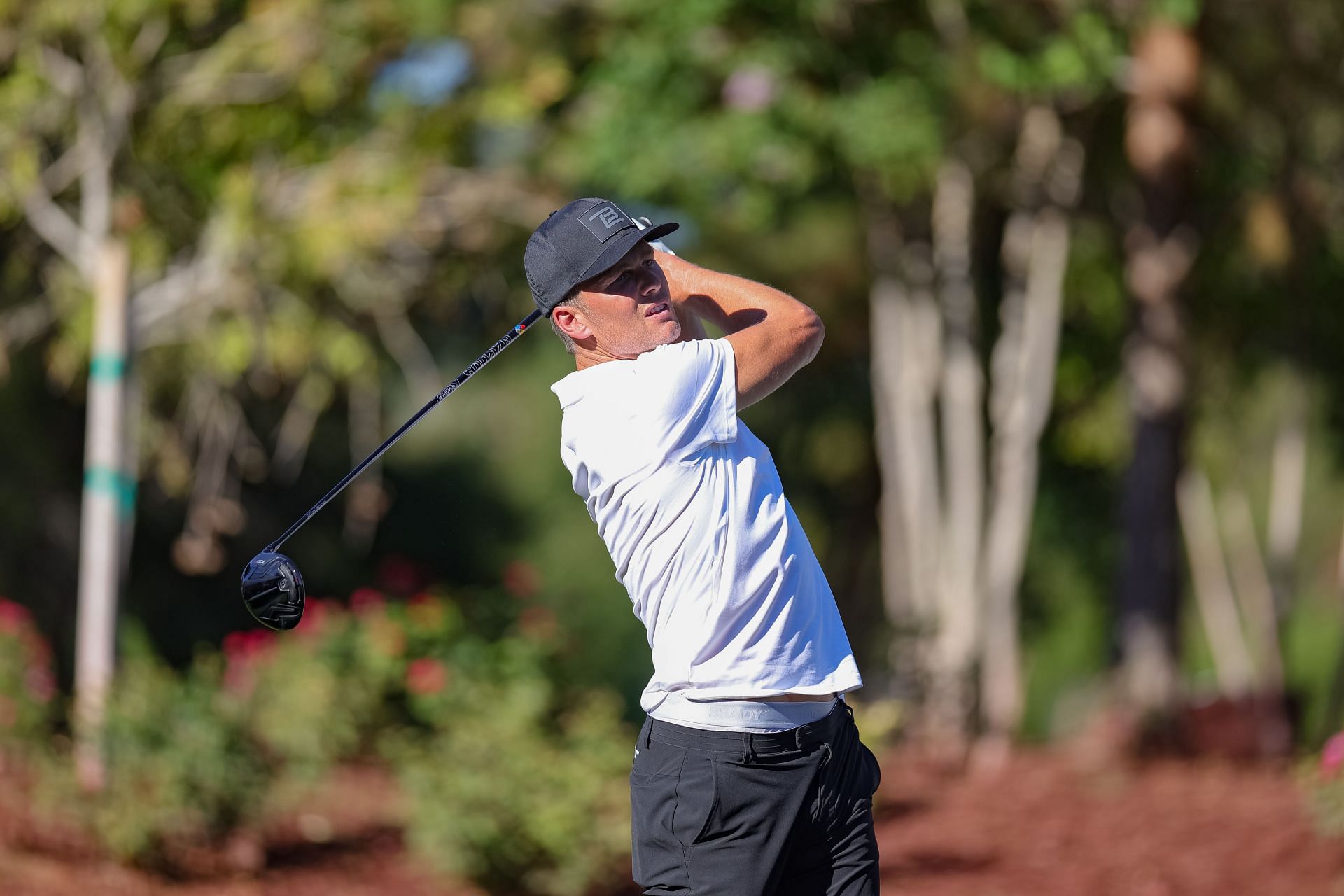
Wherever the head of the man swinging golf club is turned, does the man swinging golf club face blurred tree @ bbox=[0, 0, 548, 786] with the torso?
no

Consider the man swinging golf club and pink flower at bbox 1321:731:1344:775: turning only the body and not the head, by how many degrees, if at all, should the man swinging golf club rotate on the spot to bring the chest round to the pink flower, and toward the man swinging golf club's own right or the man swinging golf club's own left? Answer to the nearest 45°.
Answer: approximately 90° to the man swinging golf club's own left

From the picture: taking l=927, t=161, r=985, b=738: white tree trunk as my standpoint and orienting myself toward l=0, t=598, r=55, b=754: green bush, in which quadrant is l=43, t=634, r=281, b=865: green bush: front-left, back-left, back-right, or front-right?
front-left

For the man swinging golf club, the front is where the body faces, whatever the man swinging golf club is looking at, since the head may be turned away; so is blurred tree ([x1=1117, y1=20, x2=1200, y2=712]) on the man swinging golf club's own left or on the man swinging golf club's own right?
on the man swinging golf club's own left

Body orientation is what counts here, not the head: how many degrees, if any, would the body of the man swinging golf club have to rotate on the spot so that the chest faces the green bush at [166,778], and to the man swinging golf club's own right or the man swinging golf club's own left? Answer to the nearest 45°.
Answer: approximately 180°

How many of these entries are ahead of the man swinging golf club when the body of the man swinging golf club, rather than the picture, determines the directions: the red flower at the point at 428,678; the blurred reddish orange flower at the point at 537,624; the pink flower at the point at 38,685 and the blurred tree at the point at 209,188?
0

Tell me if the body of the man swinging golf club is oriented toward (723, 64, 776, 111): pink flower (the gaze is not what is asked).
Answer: no

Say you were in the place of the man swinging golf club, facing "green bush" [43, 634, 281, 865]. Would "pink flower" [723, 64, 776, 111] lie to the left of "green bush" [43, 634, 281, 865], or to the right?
right

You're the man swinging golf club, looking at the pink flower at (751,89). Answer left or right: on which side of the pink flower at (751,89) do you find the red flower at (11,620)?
left

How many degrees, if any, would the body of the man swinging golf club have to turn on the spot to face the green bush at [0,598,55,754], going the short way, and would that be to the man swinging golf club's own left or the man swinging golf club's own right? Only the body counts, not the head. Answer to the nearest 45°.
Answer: approximately 180°
